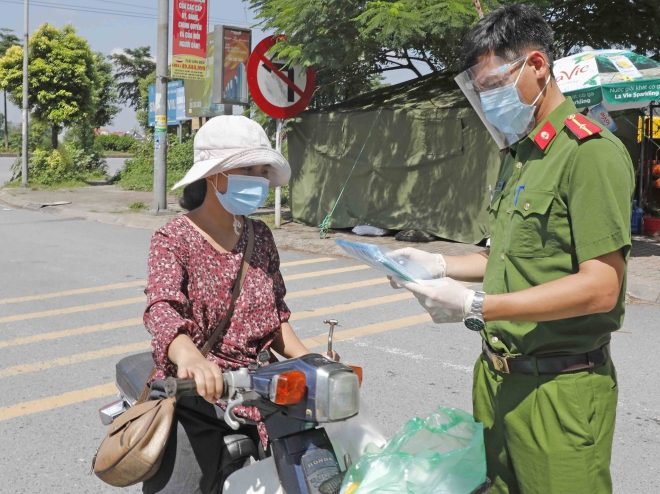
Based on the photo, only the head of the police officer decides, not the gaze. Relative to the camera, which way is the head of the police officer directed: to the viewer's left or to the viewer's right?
to the viewer's left

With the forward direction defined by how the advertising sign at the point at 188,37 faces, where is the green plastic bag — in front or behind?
in front

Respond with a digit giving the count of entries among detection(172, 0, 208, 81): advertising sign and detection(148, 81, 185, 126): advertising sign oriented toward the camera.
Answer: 2

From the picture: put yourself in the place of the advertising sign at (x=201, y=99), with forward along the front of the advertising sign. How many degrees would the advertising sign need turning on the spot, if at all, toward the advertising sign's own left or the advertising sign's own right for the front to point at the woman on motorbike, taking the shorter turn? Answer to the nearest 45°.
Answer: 0° — it already faces them

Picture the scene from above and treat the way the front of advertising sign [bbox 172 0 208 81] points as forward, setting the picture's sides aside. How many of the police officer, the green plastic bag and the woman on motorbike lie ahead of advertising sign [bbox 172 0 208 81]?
3

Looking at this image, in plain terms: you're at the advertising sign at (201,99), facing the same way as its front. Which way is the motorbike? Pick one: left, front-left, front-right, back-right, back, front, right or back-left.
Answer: front

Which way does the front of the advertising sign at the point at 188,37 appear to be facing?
toward the camera

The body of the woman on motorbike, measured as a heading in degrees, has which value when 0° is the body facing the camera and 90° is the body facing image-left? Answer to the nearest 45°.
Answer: approximately 315°

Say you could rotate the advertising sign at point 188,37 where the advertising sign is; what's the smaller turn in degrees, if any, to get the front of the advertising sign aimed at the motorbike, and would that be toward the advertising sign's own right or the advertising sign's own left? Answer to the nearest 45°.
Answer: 0° — it already faces it

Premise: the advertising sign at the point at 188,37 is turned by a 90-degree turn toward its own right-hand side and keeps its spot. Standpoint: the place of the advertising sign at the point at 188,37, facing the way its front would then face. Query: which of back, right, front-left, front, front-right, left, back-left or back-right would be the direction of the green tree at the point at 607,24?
back-left

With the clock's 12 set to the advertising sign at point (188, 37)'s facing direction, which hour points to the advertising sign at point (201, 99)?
the advertising sign at point (201, 99) is roughly at 6 o'clock from the advertising sign at point (188, 37).

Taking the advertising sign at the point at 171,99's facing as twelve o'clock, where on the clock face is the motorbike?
The motorbike is roughly at 12 o'clock from the advertising sign.

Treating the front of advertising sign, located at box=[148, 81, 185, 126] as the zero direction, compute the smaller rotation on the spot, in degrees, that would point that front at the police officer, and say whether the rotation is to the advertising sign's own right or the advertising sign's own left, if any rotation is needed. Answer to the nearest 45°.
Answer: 0° — it already faces them

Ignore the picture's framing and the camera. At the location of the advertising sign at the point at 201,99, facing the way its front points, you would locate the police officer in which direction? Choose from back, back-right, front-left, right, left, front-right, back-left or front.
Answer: front

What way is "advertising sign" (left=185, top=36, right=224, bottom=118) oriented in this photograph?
toward the camera
